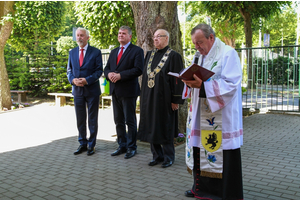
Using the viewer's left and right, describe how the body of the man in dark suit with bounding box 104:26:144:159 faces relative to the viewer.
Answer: facing the viewer and to the left of the viewer

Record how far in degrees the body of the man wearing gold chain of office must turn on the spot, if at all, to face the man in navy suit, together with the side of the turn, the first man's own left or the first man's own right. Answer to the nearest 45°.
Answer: approximately 90° to the first man's own right

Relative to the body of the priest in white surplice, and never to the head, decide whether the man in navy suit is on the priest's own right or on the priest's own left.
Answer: on the priest's own right

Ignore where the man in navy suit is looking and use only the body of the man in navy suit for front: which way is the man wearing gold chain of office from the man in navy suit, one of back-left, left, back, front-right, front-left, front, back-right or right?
left

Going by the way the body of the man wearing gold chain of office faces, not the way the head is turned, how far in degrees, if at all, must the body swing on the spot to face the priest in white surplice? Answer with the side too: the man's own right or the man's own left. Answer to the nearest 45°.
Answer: approximately 45° to the man's own left

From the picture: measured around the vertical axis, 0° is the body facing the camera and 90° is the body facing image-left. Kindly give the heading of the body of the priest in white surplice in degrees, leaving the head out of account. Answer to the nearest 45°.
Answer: approximately 45°

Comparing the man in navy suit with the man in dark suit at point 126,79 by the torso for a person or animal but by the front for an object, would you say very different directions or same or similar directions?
same or similar directions

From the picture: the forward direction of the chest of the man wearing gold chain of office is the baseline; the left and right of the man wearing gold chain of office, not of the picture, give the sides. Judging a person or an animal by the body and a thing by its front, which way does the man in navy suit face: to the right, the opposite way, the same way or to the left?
the same way

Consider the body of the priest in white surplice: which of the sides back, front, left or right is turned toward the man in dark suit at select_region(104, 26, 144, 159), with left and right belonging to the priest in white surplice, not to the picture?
right

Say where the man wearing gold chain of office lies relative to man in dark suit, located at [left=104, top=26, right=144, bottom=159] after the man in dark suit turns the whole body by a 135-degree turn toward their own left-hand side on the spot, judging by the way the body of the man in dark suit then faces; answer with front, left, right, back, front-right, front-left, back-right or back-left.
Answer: front-right

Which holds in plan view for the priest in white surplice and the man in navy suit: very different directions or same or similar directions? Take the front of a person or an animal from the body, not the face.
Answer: same or similar directions

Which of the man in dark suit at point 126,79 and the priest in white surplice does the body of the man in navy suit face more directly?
the priest in white surplice

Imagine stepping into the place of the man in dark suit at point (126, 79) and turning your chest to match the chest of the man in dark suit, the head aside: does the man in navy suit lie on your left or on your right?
on your right

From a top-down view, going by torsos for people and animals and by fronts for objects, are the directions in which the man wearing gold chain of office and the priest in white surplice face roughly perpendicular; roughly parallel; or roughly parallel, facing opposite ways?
roughly parallel

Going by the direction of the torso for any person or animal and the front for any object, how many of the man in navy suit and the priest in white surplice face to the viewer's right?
0
